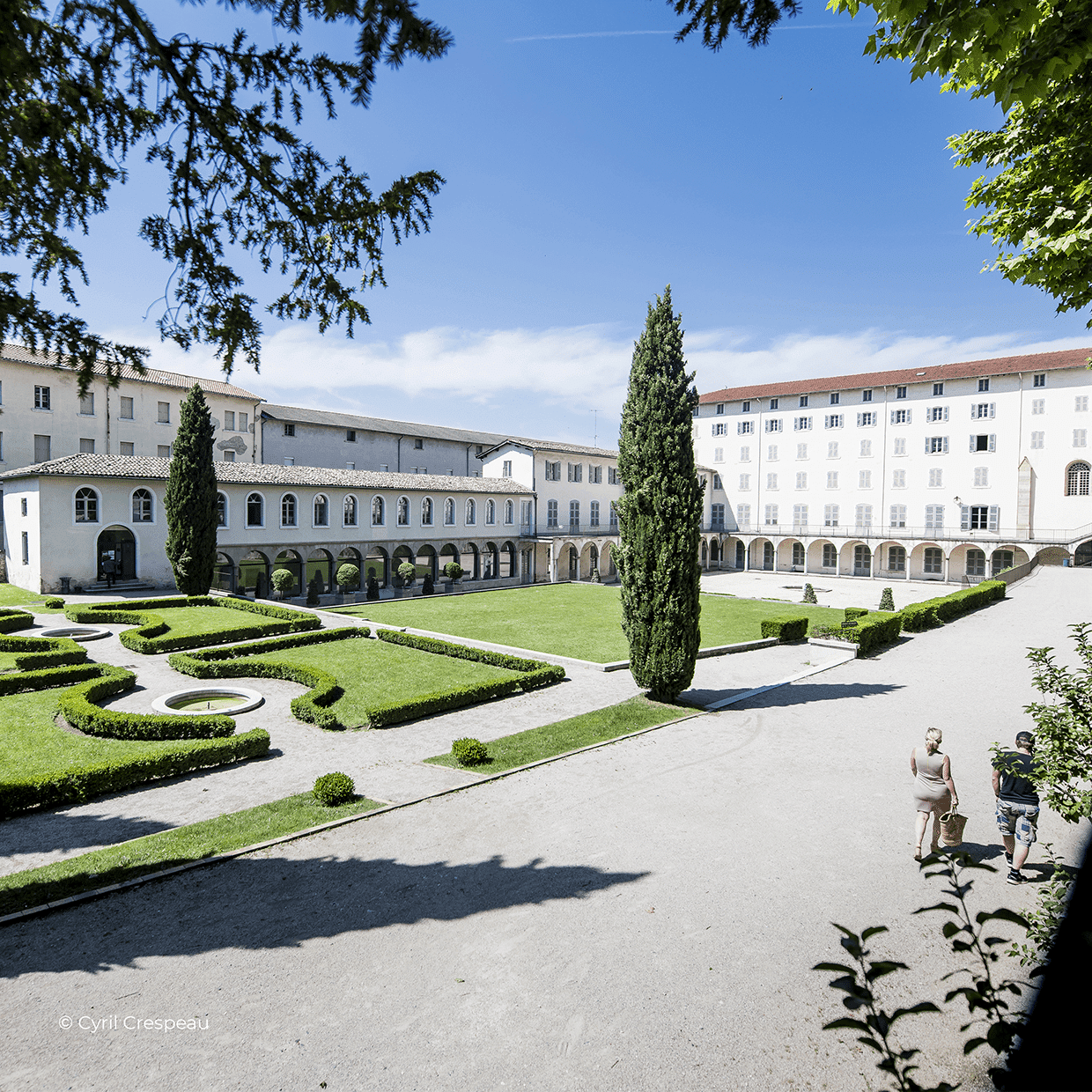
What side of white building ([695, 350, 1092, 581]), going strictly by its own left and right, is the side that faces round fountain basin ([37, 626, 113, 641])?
front

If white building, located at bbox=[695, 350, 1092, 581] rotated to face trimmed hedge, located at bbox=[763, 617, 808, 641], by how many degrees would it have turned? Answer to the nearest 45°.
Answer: approximately 45° to its left

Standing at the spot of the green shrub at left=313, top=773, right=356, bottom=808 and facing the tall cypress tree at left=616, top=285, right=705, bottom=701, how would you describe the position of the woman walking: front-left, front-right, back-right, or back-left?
front-right

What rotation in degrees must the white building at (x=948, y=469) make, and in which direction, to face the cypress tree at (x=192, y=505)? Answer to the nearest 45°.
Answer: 0° — it already faces it

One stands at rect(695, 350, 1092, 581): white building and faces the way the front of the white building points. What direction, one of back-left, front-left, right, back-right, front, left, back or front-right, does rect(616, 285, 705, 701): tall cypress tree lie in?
front-left

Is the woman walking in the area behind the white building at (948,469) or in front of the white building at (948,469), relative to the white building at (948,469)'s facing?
in front

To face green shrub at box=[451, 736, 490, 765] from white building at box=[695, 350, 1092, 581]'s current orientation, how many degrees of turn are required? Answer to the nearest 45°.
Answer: approximately 45° to its left

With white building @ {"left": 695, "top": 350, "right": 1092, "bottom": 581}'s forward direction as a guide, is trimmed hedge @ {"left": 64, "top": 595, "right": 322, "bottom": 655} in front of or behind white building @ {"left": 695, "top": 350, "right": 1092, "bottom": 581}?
in front

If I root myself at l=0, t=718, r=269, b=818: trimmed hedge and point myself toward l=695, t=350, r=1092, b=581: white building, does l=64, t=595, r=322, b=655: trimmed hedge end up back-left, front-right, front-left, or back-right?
front-left

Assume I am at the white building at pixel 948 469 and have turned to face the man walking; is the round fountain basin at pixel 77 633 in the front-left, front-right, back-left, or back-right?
front-right

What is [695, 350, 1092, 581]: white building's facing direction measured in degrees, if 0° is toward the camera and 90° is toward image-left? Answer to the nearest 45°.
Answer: approximately 45°

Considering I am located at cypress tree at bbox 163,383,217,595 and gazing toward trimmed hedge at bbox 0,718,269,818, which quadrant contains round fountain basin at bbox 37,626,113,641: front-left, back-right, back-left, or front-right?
front-right

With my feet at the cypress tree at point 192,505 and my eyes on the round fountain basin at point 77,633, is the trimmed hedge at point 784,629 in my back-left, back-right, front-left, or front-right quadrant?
front-left
